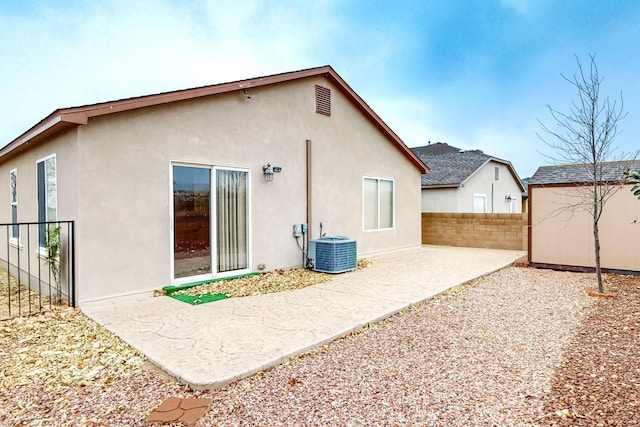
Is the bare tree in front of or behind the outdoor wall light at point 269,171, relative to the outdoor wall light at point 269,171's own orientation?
in front

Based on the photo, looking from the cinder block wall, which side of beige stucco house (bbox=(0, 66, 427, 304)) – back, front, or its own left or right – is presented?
right

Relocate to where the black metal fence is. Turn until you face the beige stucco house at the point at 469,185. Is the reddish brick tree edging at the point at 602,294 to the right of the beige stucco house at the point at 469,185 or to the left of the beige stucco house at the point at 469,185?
right

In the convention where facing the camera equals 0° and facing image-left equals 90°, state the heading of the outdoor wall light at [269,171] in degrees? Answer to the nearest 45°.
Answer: approximately 315°

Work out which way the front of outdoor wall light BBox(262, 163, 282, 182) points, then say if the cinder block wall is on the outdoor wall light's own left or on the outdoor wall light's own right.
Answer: on the outdoor wall light's own left

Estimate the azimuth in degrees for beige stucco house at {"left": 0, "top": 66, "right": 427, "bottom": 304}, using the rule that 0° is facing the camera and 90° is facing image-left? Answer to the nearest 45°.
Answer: approximately 135°

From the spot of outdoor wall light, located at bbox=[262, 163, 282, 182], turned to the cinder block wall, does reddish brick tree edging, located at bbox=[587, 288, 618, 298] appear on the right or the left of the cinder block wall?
right

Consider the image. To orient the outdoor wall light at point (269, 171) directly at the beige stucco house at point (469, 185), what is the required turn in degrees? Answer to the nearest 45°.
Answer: approximately 90° to its left

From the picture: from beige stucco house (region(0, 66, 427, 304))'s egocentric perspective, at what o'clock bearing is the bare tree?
The bare tree is roughly at 5 o'clock from the beige stucco house.
